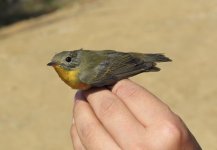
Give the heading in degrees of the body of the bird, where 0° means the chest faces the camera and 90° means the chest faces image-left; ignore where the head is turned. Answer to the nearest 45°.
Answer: approximately 90°
